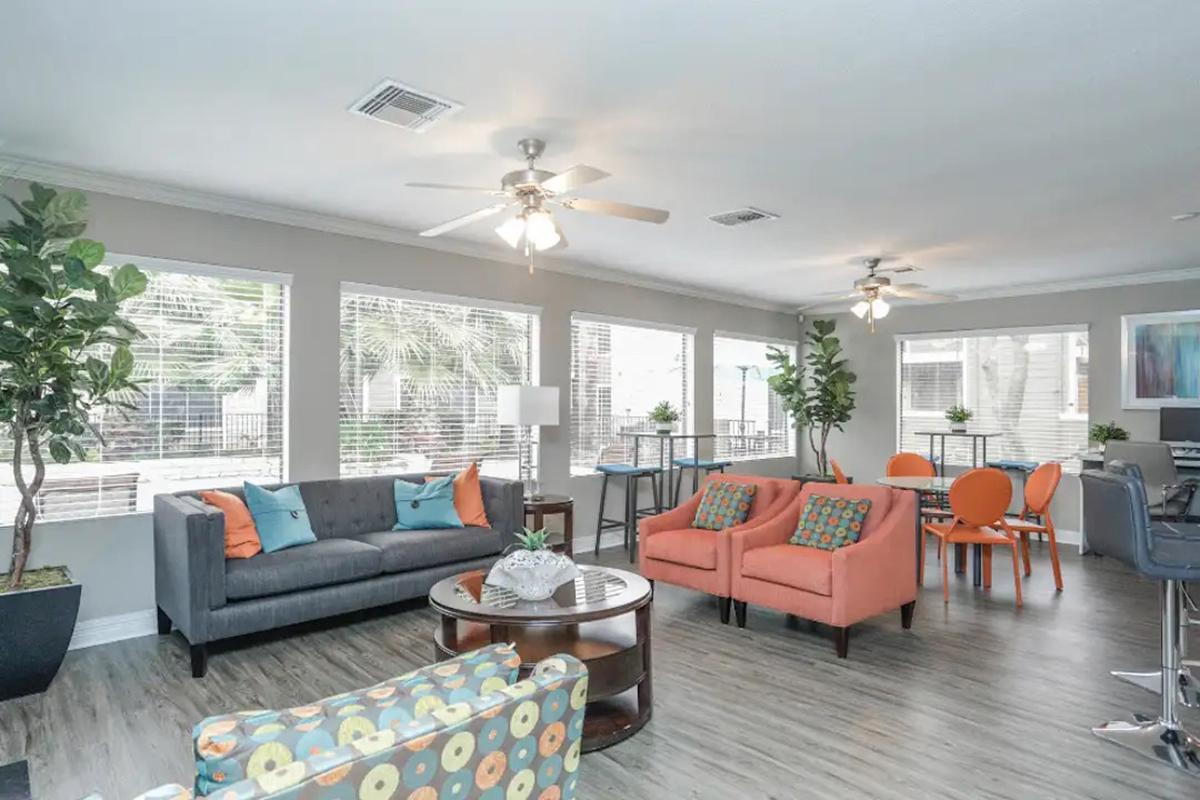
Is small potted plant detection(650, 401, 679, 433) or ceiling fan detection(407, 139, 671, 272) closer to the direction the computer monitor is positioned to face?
the ceiling fan

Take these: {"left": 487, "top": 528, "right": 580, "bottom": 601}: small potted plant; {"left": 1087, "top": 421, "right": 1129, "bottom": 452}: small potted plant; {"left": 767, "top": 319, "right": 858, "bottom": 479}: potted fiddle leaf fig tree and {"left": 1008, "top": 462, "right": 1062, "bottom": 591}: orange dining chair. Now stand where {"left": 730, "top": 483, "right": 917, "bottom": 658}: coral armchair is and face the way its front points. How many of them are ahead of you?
1

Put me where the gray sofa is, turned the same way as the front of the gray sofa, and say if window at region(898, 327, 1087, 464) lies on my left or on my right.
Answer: on my left

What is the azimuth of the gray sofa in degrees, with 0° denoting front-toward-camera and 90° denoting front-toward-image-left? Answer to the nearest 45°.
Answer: approximately 315°

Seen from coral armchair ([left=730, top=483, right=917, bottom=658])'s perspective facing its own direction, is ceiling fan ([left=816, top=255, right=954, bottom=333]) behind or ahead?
behind

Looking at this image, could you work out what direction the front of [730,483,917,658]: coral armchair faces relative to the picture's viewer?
facing the viewer and to the left of the viewer

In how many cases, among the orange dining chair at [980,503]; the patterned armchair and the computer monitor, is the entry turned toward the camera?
1

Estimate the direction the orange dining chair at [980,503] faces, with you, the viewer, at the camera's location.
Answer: facing away from the viewer and to the left of the viewer

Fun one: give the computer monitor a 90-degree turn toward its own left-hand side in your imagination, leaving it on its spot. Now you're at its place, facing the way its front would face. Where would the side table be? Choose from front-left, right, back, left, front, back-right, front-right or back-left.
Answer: back-right

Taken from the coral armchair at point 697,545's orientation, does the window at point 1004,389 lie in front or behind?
behind

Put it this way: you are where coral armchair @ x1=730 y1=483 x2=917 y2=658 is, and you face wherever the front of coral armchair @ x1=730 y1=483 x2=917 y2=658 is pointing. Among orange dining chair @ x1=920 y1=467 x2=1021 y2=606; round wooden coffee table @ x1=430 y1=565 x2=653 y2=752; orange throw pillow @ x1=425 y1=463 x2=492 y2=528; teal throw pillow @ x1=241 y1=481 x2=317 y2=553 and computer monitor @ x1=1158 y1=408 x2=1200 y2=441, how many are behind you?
2

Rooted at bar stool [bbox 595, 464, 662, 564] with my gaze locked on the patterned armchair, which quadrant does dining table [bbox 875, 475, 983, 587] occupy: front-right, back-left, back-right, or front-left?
front-left

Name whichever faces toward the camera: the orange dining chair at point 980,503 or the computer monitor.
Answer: the computer monitor

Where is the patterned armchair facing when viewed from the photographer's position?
facing away from the viewer and to the left of the viewer

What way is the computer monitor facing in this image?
toward the camera
